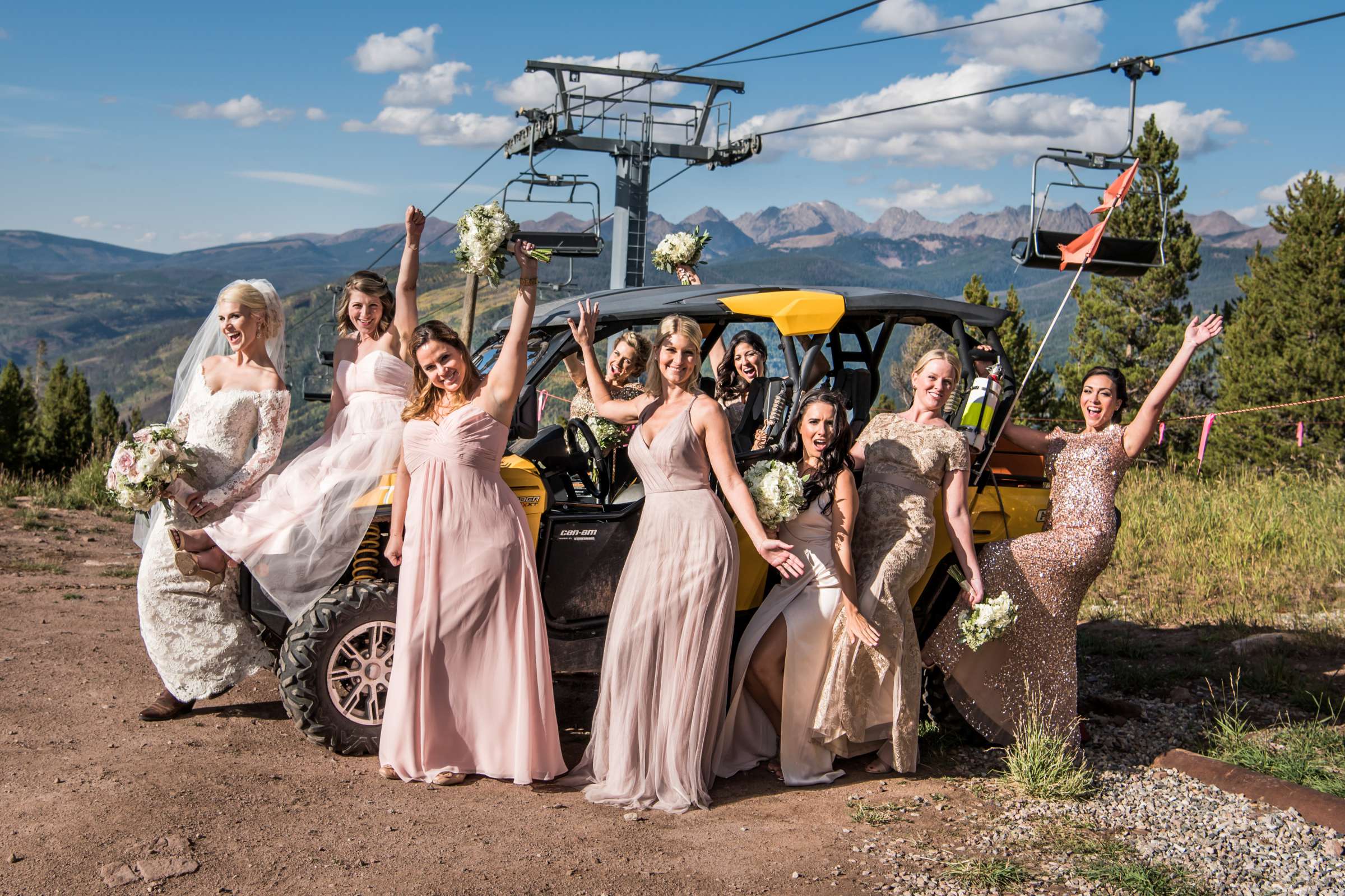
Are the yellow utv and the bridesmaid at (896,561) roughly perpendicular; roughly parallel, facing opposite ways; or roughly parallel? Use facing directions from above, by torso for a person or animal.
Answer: roughly perpendicular

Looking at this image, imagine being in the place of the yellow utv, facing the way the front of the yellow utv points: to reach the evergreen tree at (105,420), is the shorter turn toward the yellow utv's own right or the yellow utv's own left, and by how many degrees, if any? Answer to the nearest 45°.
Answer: approximately 45° to the yellow utv's own right

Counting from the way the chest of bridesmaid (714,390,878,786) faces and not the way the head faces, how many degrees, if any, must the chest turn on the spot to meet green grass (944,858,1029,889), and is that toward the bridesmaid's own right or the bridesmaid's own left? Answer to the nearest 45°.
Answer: approximately 90° to the bridesmaid's own left

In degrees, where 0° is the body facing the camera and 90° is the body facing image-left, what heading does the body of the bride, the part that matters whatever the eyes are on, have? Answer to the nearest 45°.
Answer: approximately 45°

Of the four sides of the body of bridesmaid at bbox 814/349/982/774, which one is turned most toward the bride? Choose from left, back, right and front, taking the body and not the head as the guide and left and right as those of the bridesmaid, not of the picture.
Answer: right

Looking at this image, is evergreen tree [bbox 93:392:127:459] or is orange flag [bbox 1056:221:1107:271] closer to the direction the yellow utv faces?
the evergreen tree

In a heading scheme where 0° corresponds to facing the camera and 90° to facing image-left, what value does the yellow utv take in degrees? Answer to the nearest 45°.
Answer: approximately 90°

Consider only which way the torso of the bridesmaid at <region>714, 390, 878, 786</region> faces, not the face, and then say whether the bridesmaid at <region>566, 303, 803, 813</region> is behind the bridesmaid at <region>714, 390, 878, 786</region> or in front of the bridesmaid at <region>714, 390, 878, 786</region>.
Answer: in front
